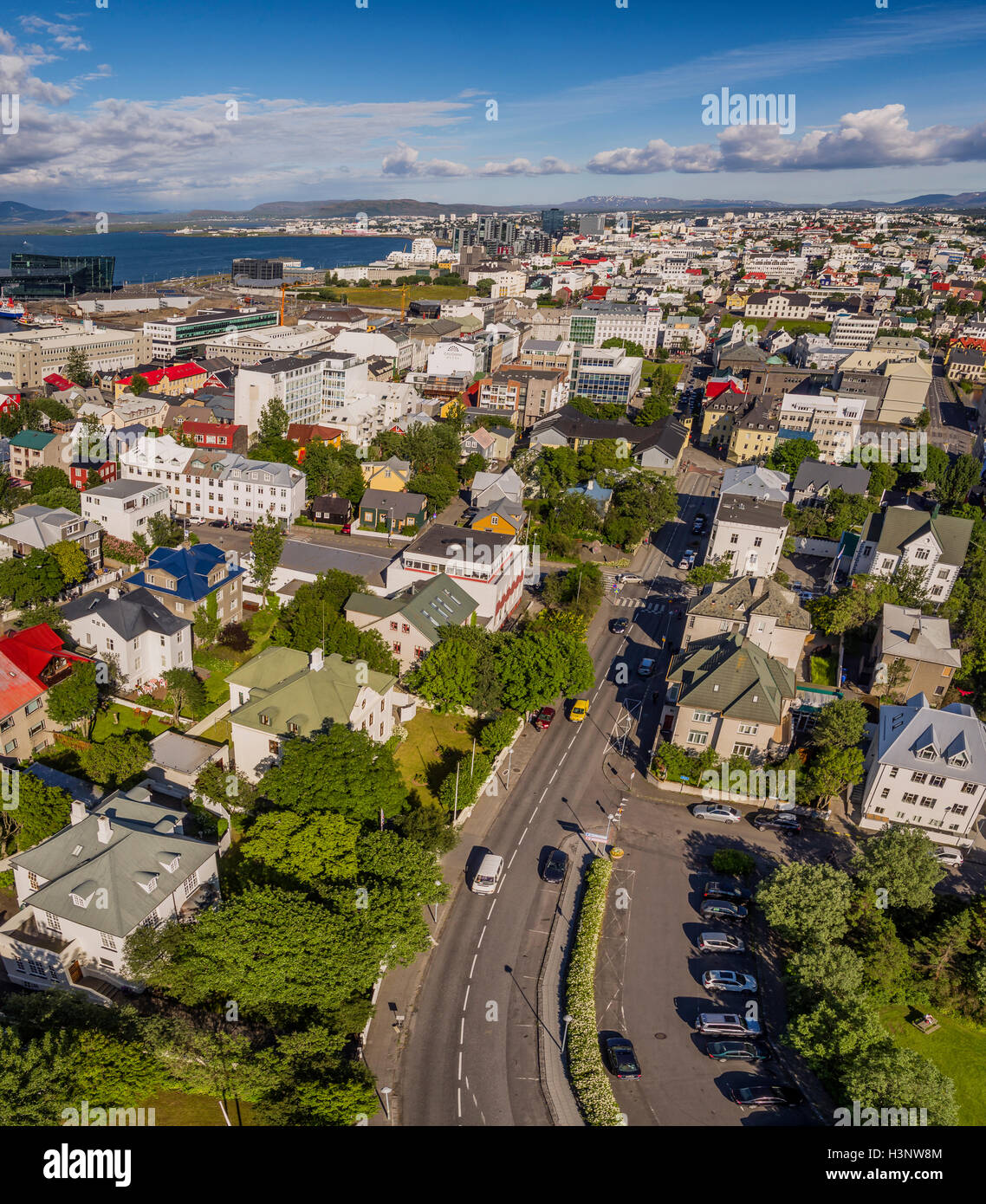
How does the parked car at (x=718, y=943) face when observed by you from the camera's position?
facing to the right of the viewer

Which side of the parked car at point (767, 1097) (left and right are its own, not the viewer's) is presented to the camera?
right

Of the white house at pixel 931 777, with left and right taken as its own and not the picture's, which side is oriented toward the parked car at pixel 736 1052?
front

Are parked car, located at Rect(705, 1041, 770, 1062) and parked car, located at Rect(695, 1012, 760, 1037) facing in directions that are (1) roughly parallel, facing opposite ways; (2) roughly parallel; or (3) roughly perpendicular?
roughly parallel

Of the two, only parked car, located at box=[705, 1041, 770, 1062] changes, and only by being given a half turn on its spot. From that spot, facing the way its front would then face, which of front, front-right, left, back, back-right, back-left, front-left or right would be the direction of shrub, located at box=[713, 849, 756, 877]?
right

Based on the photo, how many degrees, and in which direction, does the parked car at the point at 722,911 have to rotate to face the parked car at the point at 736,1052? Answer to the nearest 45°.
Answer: approximately 90° to its right

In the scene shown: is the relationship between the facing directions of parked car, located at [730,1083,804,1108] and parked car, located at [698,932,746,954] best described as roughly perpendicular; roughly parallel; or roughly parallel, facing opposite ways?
roughly parallel

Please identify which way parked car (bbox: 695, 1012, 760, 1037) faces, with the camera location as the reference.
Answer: facing to the right of the viewer

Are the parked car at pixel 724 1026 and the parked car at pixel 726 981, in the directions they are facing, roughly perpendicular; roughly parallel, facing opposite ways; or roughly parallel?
roughly parallel

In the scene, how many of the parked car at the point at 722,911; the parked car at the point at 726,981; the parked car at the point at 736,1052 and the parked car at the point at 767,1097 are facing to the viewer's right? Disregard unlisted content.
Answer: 4

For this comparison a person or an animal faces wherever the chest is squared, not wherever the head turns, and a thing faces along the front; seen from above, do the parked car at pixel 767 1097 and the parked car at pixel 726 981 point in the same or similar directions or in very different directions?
same or similar directions

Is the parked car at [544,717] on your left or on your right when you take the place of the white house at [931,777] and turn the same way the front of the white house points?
on your right

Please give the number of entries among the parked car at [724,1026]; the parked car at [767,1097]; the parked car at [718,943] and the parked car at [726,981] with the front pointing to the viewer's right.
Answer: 4

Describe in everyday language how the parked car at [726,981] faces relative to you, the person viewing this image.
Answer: facing to the right of the viewer
